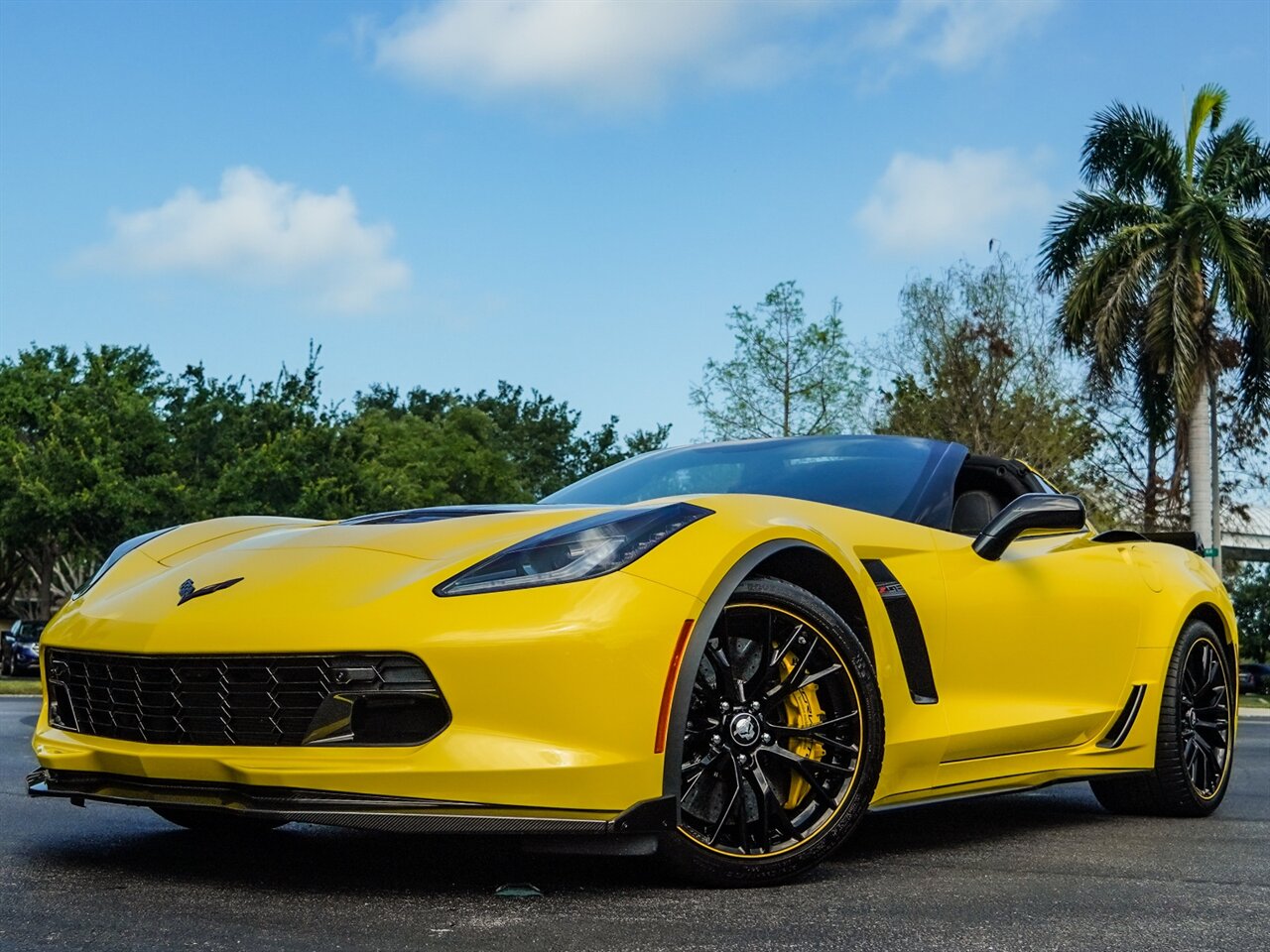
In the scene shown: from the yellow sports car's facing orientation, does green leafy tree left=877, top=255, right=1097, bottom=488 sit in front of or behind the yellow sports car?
behind

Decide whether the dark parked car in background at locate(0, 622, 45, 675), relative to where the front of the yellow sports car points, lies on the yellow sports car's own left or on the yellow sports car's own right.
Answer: on the yellow sports car's own right

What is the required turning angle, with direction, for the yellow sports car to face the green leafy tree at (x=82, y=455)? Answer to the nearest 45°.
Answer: approximately 135° to its right

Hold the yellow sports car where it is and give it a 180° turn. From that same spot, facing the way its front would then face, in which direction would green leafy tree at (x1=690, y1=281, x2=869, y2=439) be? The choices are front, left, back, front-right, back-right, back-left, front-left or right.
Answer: front-left

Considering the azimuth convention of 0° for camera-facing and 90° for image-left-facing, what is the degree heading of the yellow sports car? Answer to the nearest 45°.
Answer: approximately 45°

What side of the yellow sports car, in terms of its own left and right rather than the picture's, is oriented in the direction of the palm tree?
back
